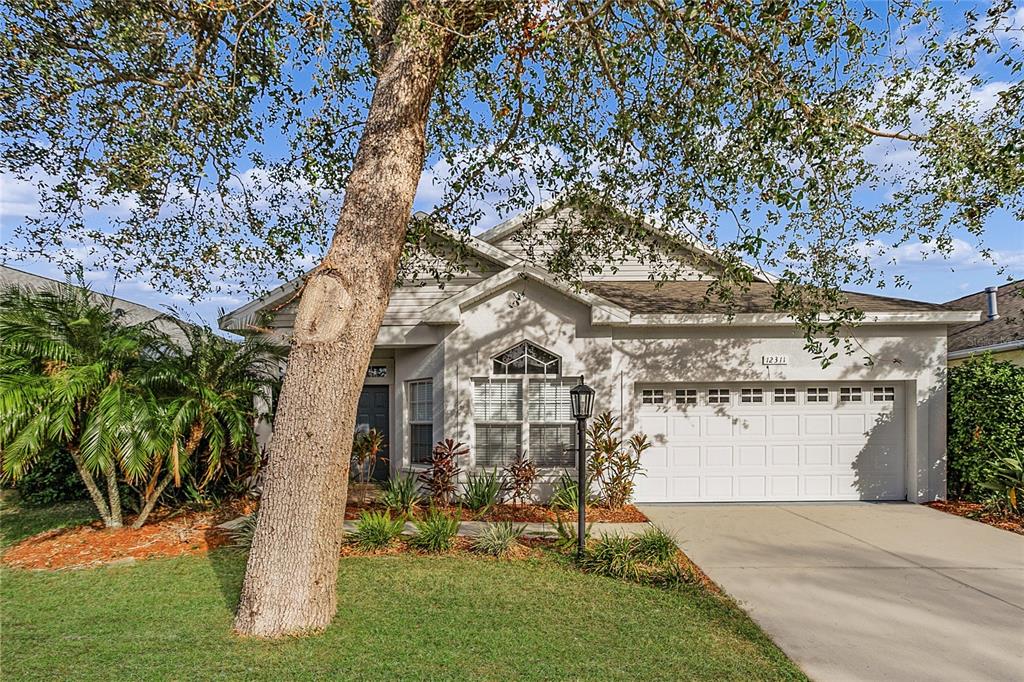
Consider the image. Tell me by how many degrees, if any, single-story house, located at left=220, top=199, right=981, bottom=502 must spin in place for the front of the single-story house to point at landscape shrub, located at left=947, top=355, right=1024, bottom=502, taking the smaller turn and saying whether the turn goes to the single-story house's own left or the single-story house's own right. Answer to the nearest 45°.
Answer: approximately 90° to the single-story house's own left

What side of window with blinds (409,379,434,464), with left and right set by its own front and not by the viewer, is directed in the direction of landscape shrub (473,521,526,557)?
front

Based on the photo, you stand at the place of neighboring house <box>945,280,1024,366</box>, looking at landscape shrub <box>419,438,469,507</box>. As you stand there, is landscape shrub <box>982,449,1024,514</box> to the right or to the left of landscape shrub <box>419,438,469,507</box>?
left

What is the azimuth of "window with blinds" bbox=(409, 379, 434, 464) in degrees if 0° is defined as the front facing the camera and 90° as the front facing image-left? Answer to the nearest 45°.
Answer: approximately 0°

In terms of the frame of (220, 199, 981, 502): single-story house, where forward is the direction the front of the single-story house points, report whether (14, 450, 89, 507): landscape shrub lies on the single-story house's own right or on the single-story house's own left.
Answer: on the single-story house's own right

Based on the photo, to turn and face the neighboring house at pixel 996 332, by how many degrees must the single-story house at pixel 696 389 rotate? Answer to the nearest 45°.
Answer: approximately 135° to its left

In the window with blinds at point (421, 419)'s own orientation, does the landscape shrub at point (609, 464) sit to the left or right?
on its left

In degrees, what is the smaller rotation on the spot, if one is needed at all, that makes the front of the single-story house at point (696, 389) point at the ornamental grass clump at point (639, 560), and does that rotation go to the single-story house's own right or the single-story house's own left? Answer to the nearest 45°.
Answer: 0° — it already faces it

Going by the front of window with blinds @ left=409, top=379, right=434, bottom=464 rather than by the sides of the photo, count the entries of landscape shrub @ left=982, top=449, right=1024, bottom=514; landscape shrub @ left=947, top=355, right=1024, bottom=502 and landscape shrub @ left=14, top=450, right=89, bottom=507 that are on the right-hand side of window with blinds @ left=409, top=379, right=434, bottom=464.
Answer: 1

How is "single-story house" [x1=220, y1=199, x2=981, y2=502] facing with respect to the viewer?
toward the camera
